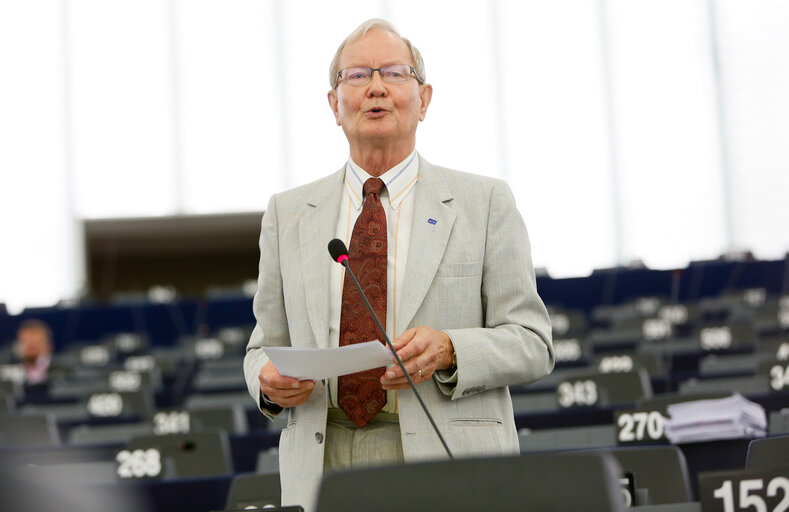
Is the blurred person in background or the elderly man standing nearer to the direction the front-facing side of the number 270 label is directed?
the elderly man standing

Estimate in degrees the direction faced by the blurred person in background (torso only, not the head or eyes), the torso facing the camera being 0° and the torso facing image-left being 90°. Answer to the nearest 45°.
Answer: approximately 0°

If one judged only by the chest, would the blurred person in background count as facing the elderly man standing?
yes

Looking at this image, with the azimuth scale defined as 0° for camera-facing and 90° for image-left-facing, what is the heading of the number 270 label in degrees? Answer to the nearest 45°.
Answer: approximately 0°

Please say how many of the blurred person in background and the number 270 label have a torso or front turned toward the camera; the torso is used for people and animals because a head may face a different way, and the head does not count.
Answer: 2

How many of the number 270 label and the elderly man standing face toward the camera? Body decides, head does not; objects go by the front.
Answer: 2

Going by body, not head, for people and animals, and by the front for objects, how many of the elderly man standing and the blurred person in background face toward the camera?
2
